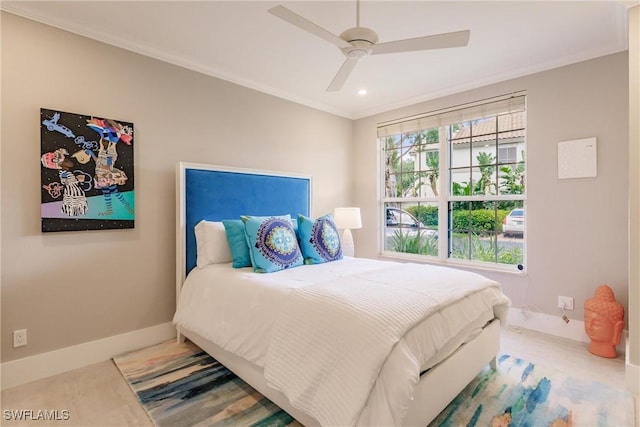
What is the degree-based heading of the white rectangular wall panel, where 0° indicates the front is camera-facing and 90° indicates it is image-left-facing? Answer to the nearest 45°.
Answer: approximately 0°

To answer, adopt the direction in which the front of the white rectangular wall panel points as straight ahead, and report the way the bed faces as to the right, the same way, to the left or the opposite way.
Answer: to the left

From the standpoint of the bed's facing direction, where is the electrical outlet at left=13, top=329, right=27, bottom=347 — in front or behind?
behind

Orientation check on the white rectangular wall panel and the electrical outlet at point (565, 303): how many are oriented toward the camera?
2

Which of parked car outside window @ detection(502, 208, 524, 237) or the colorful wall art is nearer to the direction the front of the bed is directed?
the parked car outside window

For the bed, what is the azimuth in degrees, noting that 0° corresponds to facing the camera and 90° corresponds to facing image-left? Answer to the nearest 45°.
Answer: approximately 315°

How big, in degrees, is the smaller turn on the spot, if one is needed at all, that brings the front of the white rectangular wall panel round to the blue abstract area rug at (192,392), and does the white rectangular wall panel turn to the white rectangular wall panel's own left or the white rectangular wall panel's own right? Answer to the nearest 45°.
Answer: approximately 45° to the white rectangular wall panel's own right

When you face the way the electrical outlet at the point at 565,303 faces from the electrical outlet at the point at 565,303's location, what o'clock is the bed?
The bed is roughly at 1 o'clock from the electrical outlet.

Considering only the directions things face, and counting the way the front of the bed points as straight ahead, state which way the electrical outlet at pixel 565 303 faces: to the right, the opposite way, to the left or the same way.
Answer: to the right
